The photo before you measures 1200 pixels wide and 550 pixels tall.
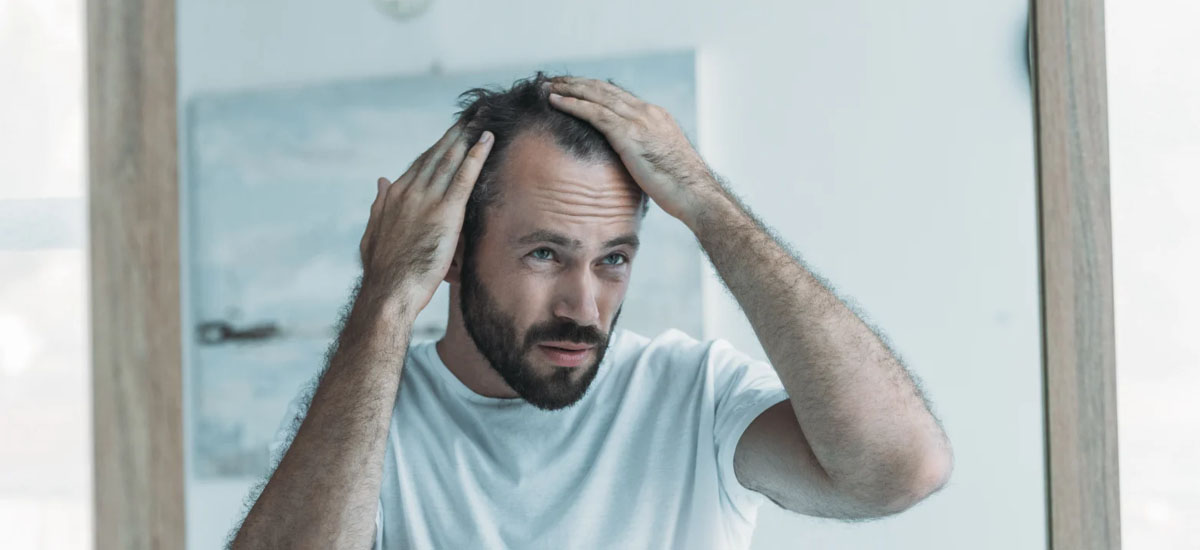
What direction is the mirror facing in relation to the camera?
toward the camera
